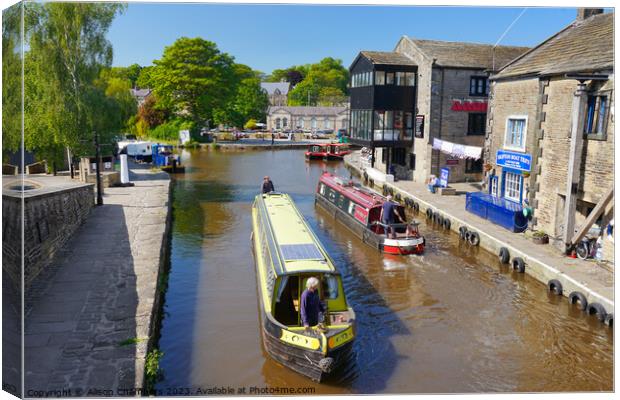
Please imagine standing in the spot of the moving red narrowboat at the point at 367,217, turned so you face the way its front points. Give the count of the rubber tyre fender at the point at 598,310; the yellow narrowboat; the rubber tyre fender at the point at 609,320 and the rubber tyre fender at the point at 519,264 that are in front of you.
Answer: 0

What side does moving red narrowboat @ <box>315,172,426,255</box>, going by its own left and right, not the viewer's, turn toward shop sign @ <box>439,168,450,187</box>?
right

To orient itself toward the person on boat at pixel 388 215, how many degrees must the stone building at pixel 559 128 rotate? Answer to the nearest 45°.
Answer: approximately 45° to its right

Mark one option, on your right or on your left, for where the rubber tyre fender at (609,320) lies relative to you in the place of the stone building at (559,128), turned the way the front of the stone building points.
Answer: on your left

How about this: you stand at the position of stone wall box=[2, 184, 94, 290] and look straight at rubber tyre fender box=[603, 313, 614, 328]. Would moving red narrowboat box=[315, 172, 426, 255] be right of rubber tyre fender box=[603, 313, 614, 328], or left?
left

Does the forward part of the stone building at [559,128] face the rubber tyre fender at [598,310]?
no

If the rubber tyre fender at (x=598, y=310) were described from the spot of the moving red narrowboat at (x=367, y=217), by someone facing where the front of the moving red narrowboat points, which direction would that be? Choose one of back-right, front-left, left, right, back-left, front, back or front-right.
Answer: back

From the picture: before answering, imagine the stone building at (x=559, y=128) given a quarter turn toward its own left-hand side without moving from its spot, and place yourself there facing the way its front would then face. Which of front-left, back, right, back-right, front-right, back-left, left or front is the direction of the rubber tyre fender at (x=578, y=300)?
front-right

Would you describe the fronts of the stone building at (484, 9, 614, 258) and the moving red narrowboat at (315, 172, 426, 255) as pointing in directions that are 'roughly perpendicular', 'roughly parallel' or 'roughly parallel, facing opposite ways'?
roughly perpendicular

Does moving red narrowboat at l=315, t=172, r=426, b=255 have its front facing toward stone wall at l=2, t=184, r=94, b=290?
no

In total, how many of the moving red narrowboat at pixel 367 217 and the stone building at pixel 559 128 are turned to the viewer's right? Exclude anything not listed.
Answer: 0

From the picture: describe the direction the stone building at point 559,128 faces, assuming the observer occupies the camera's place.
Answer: facing the viewer and to the left of the viewer

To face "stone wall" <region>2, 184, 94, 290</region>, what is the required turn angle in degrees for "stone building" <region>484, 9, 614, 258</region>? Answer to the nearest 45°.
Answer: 0° — it already faces it

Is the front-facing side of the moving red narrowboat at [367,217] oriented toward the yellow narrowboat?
no
